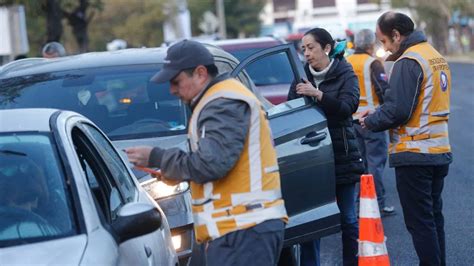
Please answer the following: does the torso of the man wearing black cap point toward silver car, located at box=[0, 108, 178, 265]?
yes

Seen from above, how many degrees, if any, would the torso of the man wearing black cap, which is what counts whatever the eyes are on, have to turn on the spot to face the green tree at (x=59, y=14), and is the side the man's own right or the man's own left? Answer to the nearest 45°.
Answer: approximately 90° to the man's own right

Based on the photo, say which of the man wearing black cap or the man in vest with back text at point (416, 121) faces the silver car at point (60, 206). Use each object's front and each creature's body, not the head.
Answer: the man wearing black cap

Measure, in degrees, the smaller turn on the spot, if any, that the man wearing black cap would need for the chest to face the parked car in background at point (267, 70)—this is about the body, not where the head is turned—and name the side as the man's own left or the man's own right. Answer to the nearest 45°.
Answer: approximately 90° to the man's own right

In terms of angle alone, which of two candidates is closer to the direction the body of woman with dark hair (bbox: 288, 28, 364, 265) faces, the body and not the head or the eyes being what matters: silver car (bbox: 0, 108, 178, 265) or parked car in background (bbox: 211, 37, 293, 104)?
the silver car

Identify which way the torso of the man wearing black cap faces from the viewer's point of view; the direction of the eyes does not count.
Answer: to the viewer's left
